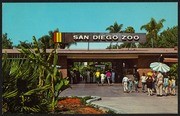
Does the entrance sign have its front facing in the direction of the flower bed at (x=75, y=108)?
yes

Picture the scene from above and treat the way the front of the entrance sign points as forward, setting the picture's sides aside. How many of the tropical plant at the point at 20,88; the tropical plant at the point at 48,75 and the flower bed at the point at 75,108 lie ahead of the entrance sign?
3

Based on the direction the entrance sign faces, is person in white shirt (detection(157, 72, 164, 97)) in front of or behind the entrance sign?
in front

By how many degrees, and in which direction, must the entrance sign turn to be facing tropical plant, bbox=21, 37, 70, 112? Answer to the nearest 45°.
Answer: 0° — it already faces it

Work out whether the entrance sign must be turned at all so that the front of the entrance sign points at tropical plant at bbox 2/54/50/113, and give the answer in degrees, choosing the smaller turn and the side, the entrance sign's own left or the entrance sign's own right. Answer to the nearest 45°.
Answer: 0° — it already faces it

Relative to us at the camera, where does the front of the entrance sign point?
facing the viewer
